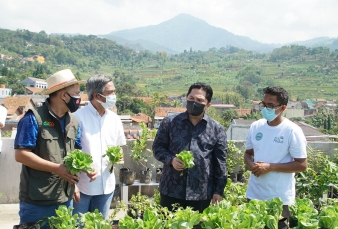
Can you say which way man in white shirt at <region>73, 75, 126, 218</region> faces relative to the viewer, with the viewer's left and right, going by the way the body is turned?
facing the viewer and to the right of the viewer

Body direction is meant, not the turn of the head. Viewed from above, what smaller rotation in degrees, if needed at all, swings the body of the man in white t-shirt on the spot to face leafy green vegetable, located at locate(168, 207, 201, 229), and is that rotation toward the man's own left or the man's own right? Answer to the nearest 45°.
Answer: approximately 45° to the man's own left

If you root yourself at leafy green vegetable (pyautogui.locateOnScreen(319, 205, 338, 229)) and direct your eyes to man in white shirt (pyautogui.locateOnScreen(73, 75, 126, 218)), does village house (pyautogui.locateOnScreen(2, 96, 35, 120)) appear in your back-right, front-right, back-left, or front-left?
front-right

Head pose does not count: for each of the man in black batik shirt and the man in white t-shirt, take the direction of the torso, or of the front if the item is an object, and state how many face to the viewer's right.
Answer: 0

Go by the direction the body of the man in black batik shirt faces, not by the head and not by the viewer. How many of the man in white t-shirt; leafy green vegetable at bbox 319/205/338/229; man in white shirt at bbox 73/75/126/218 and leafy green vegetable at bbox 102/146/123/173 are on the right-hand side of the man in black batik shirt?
2

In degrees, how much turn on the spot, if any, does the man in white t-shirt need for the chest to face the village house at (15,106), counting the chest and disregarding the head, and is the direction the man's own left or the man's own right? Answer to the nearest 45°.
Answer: approximately 90° to the man's own right

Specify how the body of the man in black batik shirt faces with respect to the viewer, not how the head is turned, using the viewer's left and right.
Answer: facing the viewer

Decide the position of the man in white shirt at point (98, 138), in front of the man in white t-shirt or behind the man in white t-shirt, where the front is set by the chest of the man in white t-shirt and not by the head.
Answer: in front

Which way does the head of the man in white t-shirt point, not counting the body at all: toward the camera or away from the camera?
toward the camera

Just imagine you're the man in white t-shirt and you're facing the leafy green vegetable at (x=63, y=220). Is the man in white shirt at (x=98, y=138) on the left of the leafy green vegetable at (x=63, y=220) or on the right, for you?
right

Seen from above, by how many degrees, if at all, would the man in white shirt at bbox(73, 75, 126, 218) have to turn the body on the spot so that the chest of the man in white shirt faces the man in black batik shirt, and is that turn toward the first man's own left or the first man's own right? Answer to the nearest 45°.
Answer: approximately 45° to the first man's own left

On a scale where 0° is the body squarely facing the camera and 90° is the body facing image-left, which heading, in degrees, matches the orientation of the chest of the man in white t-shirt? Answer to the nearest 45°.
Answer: approximately 45°

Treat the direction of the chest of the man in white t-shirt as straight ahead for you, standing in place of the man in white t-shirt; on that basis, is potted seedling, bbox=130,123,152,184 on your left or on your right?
on your right

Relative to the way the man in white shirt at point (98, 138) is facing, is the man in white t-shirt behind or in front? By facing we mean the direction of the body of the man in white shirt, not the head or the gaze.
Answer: in front

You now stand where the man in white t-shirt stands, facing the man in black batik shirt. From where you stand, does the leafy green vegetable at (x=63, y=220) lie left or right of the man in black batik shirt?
left
